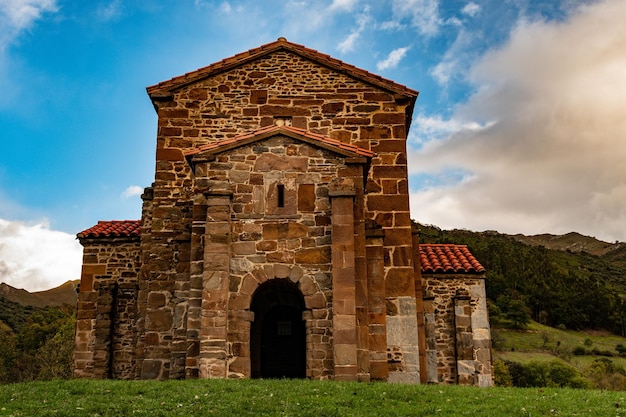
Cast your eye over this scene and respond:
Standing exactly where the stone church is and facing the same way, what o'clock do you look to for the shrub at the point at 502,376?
The shrub is roughly at 7 o'clock from the stone church.

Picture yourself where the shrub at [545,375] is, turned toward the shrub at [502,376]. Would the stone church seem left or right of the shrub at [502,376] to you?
left

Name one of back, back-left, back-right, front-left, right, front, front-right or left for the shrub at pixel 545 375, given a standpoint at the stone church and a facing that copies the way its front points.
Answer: back-left

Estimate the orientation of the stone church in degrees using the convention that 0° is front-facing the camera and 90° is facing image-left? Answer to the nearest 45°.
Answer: approximately 0°
